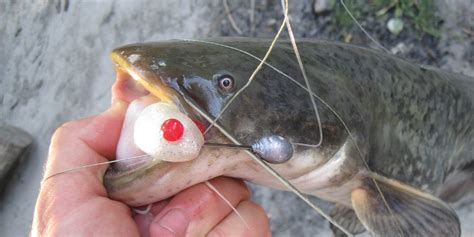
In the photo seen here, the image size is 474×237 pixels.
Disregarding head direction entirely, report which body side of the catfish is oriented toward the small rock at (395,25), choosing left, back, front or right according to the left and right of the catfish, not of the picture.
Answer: right

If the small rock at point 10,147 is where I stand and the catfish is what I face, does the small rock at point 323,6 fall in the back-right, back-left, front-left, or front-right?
front-left

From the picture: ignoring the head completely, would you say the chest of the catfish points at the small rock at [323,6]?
no

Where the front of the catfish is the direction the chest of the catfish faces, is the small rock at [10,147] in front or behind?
in front

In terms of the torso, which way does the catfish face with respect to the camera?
to the viewer's left

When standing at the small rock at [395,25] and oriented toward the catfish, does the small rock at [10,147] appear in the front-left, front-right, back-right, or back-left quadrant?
front-right

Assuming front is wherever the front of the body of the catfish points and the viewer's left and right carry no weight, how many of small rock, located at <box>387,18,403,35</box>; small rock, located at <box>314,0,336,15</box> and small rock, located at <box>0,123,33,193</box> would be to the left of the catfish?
0
